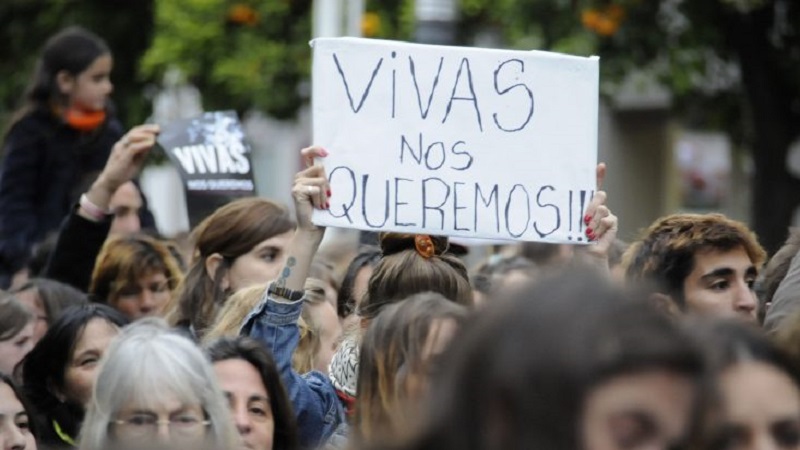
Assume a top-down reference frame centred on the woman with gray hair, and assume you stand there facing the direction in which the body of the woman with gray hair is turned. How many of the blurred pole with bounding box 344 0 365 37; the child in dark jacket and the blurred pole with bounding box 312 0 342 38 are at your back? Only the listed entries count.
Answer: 3

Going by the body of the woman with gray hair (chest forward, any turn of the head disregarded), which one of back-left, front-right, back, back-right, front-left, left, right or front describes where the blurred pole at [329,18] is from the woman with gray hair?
back

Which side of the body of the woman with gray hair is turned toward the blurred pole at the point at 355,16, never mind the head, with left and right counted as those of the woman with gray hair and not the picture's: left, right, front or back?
back

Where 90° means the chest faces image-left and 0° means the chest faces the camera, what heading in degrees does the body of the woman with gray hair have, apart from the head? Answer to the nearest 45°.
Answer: approximately 0°

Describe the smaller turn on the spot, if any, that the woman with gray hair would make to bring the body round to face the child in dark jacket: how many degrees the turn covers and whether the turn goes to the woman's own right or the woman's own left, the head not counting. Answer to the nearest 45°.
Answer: approximately 180°

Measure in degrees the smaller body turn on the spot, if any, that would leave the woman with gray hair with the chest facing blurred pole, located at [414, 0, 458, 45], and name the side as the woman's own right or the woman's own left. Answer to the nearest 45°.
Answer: approximately 180°

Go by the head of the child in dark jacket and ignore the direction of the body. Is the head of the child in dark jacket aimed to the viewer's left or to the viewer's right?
to the viewer's right
